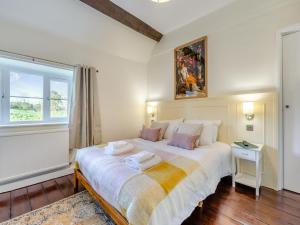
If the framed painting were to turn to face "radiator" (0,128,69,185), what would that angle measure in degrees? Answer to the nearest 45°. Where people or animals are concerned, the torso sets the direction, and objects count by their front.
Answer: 0° — it already faces it

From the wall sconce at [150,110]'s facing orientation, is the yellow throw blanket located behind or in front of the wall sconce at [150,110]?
in front

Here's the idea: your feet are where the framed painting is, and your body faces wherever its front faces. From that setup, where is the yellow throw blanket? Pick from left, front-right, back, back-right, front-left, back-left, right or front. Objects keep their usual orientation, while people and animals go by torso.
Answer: front-left

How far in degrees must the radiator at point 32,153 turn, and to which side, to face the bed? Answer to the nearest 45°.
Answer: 0° — it already faces it

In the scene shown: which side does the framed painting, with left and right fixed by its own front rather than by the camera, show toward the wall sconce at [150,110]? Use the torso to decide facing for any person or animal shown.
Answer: right

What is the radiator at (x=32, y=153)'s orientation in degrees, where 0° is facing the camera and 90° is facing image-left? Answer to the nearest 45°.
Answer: approximately 315°

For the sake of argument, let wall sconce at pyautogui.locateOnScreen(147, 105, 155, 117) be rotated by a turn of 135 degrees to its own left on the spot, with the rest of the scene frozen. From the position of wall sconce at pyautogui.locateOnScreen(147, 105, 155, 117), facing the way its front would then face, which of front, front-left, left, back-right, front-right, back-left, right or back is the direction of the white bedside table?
front-right

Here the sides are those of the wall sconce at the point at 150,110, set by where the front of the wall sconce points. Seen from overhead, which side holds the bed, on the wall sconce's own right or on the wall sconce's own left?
on the wall sconce's own left

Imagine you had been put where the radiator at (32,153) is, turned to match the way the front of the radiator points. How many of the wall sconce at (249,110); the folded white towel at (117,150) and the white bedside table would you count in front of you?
3

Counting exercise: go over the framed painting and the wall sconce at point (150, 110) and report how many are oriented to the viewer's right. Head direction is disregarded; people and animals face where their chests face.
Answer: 0

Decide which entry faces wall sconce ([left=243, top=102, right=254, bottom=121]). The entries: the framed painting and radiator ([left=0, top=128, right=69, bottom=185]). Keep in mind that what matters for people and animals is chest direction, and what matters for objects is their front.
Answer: the radiator

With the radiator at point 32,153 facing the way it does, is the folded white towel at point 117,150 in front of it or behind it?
in front

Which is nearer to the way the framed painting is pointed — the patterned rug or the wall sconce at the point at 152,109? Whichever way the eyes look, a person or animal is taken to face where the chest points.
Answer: the patterned rug

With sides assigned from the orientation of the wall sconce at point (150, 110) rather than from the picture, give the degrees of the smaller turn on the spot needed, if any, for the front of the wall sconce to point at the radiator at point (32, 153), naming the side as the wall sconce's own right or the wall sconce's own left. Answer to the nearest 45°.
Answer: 0° — it already faces it
